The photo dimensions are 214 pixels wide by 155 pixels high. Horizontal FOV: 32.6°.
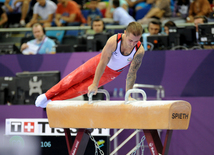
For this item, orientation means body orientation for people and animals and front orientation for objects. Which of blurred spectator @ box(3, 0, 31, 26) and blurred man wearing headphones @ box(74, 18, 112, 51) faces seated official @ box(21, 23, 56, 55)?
blurred spectator @ box(3, 0, 31, 26)

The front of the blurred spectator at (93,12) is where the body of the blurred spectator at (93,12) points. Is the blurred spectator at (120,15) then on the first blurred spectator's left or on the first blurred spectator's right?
on the first blurred spectator's left

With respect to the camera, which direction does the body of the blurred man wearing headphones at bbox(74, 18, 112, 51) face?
toward the camera

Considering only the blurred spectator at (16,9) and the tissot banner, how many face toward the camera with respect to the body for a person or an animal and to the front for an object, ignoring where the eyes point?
2

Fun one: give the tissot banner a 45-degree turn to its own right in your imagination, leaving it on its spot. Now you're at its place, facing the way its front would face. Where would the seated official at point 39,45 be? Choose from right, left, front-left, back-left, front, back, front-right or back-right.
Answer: back-right

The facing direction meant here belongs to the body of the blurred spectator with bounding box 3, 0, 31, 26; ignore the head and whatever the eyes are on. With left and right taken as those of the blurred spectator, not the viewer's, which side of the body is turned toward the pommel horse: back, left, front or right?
front

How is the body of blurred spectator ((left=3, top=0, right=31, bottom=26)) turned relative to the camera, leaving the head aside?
toward the camera

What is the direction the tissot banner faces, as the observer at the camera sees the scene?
facing the viewer

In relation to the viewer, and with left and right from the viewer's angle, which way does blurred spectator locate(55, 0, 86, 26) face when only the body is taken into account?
facing the viewer and to the left of the viewer

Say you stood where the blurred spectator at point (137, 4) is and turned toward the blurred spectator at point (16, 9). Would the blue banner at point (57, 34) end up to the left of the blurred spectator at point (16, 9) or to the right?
left

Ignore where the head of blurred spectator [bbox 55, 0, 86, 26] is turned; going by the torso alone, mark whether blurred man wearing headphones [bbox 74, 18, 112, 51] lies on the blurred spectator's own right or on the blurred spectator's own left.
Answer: on the blurred spectator's own left

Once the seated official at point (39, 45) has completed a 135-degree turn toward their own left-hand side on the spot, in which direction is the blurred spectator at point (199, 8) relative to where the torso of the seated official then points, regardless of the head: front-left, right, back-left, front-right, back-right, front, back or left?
front

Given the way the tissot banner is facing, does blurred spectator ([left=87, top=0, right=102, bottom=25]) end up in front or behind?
behind
